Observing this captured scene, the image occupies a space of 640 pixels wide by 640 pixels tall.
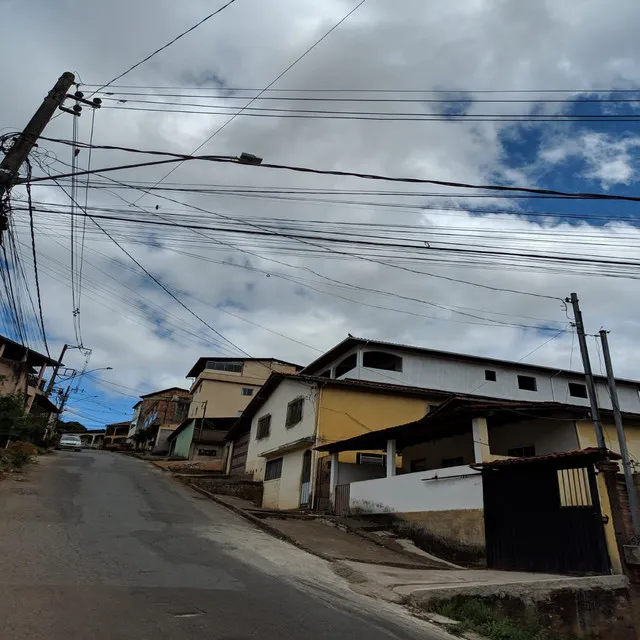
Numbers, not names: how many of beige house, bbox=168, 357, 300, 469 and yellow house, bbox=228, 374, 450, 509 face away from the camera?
0

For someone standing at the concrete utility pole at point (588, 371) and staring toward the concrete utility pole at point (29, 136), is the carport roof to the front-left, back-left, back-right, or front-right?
front-right

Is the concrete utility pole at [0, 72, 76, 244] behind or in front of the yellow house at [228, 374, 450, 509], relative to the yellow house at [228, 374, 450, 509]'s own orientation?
in front

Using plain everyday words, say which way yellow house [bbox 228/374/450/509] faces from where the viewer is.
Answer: facing the viewer and to the left of the viewer

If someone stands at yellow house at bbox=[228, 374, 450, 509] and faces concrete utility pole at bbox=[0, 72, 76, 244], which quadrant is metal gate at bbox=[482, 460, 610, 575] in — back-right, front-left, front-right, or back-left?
front-left

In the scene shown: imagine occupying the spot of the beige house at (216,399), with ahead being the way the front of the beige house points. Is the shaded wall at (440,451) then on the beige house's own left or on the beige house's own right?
on the beige house's own left

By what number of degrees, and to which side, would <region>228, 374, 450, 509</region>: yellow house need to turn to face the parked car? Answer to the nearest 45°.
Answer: approximately 90° to its right

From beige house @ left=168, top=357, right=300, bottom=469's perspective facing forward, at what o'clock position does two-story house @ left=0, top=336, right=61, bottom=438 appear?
The two-story house is roughly at 1 o'clock from the beige house.

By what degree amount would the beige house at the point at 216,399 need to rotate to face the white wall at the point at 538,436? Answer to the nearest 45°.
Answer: approximately 45° to its left

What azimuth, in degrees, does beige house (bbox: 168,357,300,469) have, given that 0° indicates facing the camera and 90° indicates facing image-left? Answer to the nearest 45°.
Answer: approximately 45°
